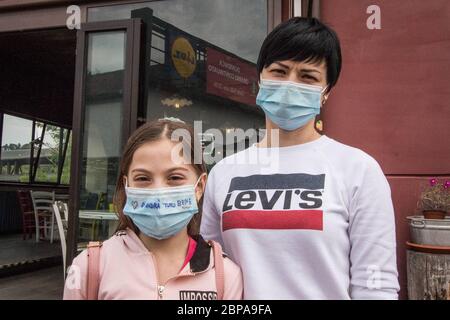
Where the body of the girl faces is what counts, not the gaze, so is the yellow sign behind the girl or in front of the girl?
behind

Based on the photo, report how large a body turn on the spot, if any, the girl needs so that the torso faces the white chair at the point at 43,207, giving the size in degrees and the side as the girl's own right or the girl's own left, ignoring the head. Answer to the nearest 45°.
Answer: approximately 180°

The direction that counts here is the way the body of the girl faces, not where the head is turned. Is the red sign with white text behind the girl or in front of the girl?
behind

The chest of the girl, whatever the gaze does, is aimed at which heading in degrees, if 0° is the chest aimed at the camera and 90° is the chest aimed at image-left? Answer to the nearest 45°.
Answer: approximately 0°

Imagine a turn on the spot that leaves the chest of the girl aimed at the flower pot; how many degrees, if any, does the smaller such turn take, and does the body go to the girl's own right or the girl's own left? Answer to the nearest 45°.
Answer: approximately 135° to the girl's own left

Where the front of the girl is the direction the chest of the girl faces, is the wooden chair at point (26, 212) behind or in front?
behind

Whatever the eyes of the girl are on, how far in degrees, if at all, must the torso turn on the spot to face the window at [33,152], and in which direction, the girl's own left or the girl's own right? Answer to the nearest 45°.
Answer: approximately 180°

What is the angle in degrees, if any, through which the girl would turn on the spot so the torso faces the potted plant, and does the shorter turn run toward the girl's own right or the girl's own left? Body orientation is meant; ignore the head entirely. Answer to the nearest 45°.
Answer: approximately 135° to the girl's own left
